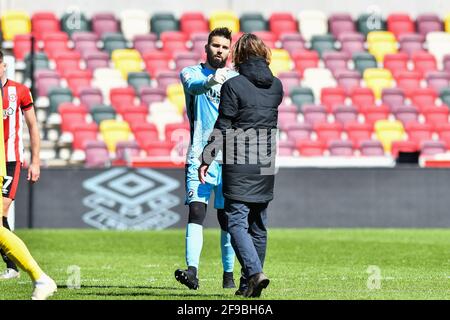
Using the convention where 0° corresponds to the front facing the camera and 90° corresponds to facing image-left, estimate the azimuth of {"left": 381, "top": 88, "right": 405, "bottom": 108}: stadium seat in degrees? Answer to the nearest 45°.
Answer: approximately 0°

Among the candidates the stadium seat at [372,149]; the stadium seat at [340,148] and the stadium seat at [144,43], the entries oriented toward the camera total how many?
3

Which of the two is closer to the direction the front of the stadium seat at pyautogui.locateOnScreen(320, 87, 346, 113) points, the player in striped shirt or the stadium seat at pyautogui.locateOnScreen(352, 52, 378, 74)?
the player in striped shirt

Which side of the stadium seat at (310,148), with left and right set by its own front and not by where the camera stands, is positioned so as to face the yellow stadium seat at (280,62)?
back

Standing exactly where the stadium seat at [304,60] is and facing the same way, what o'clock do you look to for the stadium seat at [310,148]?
the stadium seat at [310,148] is roughly at 12 o'clock from the stadium seat at [304,60].

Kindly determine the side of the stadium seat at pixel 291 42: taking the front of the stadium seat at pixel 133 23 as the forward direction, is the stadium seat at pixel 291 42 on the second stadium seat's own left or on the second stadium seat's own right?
on the second stadium seat's own left

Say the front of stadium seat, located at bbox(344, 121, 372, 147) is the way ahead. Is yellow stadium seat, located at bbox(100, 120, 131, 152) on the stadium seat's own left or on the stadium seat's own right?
on the stadium seat's own right

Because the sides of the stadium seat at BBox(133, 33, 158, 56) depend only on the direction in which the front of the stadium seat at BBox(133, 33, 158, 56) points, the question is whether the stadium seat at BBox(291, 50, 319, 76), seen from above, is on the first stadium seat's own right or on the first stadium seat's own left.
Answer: on the first stadium seat's own left

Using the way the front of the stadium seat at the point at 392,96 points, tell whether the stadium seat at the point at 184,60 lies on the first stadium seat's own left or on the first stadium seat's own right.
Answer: on the first stadium seat's own right

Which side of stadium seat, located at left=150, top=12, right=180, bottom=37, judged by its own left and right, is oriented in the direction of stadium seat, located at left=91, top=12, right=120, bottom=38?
right

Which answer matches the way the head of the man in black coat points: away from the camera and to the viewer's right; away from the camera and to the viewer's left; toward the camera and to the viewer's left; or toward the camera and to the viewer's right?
away from the camera and to the viewer's left

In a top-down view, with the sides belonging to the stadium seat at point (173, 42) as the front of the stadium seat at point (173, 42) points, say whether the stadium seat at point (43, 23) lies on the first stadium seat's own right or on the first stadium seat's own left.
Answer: on the first stadium seat's own right

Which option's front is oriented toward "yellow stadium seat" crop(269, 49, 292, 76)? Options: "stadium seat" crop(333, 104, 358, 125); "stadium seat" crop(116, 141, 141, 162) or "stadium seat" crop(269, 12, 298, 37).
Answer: "stadium seat" crop(269, 12, 298, 37)
